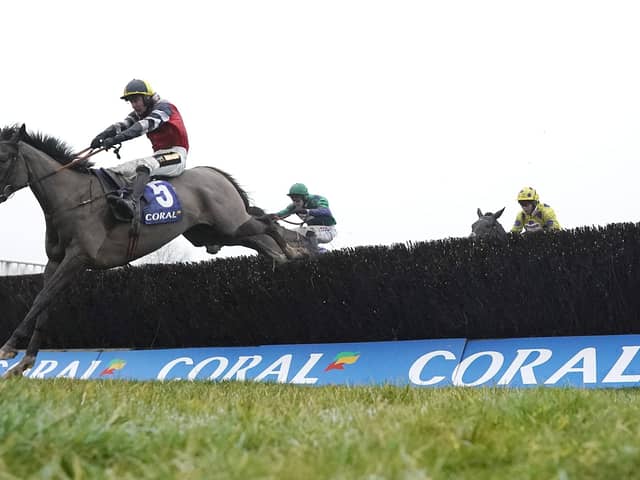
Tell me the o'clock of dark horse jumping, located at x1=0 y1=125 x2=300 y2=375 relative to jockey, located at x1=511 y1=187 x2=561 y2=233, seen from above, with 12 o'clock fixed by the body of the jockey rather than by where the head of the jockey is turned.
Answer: The dark horse jumping is roughly at 12 o'clock from the jockey.

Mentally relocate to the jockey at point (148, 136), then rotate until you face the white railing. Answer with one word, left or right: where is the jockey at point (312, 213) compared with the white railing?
right

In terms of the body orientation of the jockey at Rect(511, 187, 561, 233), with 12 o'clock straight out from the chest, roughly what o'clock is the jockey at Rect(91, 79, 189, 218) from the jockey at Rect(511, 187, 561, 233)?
the jockey at Rect(91, 79, 189, 218) is roughly at 12 o'clock from the jockey at Rect(511, 187, 561, 233).

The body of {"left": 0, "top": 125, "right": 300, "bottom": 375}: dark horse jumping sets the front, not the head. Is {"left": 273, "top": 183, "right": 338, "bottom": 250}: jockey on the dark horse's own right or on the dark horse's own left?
on the dark horse's own right

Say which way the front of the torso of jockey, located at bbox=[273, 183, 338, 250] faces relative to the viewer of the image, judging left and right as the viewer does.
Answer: facing the viewer and to the left of the viewer

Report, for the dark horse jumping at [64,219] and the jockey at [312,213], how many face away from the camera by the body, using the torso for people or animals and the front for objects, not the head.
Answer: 0

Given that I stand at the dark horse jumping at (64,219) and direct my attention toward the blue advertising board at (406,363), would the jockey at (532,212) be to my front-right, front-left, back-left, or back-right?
front-left

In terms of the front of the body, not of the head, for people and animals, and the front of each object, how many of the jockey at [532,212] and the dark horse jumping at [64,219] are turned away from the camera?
0

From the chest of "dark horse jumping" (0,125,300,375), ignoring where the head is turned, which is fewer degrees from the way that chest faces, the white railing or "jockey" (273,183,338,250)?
the white railing

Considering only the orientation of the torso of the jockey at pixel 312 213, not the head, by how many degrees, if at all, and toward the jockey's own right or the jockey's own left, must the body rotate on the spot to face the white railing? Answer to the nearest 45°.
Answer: approximately 90° to the jockey's own right

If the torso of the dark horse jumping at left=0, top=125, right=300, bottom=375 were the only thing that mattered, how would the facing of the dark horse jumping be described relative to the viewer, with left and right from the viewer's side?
facing to the left of the viewer

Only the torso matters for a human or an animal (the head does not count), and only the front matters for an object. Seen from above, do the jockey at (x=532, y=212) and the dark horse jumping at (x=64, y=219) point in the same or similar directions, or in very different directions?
same or similar directions
